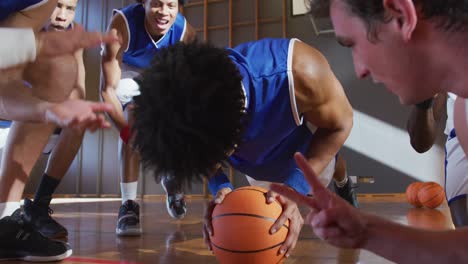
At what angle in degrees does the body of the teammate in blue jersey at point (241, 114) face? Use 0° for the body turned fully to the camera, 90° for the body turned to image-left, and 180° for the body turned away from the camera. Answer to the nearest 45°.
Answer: approximately 45°

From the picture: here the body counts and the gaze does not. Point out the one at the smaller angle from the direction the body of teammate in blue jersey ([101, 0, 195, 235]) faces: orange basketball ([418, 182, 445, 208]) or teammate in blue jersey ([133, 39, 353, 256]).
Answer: the teammate in blue jersey

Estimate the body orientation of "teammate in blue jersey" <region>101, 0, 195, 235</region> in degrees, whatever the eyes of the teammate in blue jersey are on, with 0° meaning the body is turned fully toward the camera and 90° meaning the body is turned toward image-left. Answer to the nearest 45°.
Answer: approximately 0°

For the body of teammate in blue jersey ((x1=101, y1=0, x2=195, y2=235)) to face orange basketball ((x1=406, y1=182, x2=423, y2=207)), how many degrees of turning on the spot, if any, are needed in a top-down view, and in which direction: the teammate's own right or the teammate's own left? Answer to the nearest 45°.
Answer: approximately 135° to the teammate's own left
